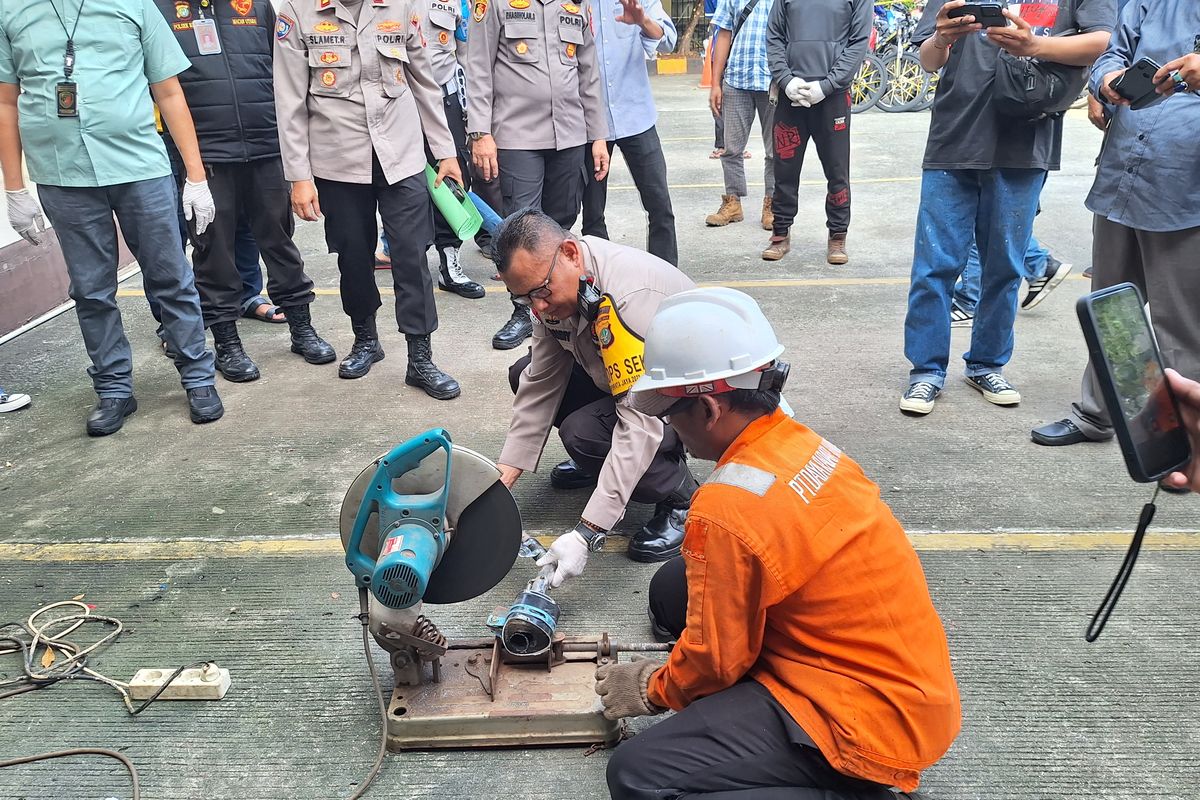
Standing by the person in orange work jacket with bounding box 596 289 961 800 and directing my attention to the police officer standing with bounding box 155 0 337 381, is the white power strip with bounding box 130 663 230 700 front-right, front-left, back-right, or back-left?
front-left

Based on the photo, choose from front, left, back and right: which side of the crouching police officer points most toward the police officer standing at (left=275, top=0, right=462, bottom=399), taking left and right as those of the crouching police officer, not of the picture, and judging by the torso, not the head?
right

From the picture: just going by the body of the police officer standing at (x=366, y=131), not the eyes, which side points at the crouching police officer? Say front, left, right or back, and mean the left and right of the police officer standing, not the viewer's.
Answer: front

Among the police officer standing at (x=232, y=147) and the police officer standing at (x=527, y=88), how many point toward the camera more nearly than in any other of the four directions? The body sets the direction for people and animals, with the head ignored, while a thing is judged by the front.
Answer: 2

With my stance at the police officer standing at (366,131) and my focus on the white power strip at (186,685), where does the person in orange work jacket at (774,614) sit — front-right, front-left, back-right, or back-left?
front-left

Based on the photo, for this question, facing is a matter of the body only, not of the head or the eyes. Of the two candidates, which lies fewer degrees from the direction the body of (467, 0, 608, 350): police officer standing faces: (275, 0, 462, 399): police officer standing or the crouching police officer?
the crouching police officer

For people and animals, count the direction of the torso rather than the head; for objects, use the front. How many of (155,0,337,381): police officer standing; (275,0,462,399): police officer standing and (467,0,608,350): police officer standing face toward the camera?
3

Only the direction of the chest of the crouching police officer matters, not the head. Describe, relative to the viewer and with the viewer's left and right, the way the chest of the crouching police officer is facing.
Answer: facing the viewer and to the left of the viewer

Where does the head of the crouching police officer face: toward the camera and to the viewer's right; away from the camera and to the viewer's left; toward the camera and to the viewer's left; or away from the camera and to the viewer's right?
toward the camera and to the viewer's left

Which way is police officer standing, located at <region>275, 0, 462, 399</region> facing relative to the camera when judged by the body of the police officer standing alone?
toward the camera

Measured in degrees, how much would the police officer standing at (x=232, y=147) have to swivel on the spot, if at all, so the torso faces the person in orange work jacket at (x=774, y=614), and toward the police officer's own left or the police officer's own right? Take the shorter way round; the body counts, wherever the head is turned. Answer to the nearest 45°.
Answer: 0° — they already face them

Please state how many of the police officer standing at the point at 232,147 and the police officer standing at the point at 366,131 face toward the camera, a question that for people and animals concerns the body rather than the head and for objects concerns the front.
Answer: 2
